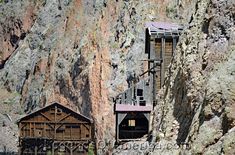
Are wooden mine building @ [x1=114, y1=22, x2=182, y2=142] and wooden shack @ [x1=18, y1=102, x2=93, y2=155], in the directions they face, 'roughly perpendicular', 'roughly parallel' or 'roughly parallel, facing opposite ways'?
roughly parallel

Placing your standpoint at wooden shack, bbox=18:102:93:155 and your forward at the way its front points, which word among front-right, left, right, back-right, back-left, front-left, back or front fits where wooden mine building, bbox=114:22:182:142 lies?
front-left

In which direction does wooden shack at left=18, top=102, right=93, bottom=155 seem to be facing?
toward the camera

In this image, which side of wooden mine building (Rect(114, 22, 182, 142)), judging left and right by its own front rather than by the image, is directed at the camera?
front
